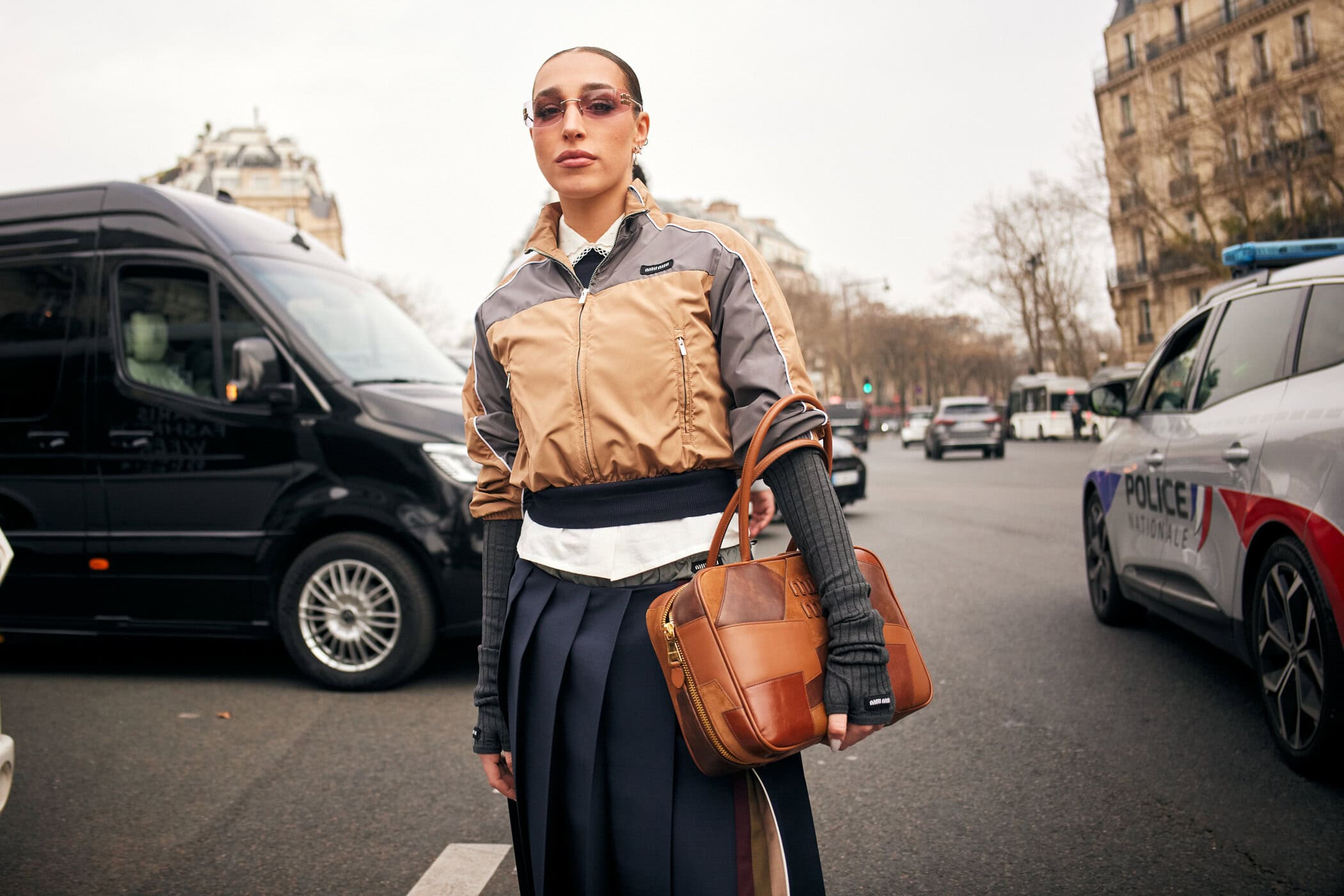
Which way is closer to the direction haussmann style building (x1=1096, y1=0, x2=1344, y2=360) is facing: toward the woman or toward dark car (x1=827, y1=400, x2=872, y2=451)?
the dark car

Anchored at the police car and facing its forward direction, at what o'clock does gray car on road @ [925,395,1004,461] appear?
The gray car on road is roughly at 1 o'clock from the police car.

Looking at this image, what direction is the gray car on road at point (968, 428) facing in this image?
away from the camera

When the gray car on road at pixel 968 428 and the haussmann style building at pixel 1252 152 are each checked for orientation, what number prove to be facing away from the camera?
1

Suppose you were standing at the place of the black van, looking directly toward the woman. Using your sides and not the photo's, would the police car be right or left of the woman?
left

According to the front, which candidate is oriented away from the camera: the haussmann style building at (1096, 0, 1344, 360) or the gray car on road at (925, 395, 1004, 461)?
the gray car on road

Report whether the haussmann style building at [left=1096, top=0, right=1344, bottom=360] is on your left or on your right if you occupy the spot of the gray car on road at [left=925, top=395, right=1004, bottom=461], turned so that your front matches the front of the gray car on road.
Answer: on your right

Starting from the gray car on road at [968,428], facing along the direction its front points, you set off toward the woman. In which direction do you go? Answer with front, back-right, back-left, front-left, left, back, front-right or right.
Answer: back

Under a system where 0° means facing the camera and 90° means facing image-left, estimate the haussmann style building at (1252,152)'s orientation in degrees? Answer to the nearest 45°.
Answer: approximately 45°

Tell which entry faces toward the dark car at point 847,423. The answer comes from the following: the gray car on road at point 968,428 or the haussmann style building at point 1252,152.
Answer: the haussmann style building

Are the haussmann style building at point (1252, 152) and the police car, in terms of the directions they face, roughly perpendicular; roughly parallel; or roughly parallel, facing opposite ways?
roughly perpendicular

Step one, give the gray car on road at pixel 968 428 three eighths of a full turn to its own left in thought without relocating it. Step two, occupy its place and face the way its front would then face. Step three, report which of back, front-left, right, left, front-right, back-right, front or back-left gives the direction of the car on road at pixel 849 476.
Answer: front-left
